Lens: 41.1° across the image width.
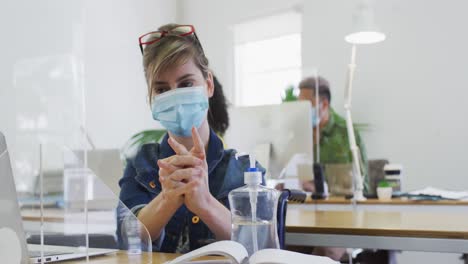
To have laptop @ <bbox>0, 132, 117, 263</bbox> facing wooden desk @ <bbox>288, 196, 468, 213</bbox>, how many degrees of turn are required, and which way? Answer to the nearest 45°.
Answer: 0° — it already faces it

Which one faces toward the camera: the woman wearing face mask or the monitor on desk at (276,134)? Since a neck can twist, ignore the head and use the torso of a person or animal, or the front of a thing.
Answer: the woman wearing face mask

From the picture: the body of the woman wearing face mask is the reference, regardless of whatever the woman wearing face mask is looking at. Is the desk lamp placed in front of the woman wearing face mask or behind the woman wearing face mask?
behind

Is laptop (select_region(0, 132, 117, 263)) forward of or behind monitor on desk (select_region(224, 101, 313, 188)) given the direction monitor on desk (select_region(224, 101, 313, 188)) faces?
behind

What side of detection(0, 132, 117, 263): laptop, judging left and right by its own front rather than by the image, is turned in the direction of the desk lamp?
front

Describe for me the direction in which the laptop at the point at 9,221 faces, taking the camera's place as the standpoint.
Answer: facing away from the viewer and to the right of the viewer

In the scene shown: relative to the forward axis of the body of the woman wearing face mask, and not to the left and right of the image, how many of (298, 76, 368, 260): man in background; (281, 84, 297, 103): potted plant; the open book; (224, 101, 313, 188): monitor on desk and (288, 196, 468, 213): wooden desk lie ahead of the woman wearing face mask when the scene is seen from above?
1

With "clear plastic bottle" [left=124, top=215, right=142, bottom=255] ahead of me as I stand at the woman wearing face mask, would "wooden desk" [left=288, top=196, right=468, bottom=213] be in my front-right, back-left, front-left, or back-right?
back-left

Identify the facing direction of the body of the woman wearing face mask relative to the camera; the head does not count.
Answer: toward the camera

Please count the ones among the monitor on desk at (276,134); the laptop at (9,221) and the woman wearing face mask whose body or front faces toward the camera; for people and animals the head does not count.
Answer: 1
